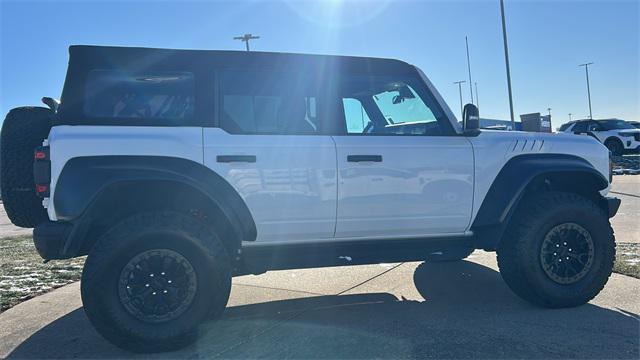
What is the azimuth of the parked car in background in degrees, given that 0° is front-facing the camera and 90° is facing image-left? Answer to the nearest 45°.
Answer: approximately 315°

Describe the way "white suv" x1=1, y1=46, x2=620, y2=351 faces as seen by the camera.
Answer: facing to the right of the viewer
